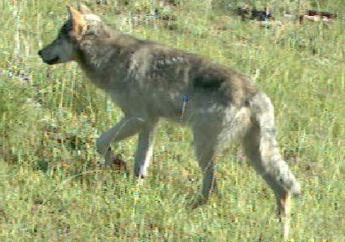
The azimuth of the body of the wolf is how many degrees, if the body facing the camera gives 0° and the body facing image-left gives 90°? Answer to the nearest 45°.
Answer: approximately 90°
